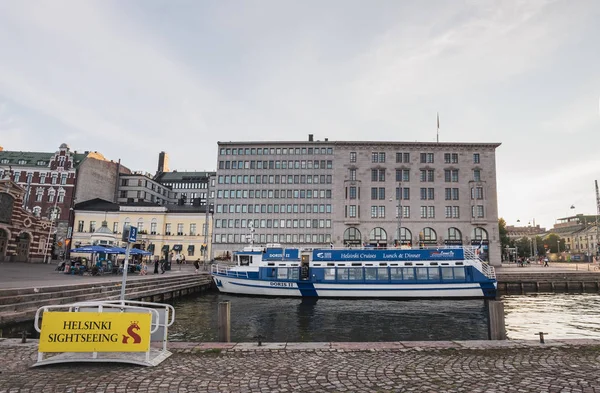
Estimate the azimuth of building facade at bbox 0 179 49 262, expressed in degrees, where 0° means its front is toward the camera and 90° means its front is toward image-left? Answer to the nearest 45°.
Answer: approximately 315°

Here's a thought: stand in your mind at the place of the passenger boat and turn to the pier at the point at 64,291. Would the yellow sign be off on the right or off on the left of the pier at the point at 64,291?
left

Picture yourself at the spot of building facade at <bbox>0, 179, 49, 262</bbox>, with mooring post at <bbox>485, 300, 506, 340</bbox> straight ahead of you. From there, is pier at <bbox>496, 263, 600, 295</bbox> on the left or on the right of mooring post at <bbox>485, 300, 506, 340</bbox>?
left

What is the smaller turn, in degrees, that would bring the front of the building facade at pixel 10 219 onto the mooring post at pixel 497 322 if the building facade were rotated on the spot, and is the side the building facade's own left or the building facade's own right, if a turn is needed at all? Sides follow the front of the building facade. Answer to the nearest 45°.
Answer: approximately 45° to the building facade's own right

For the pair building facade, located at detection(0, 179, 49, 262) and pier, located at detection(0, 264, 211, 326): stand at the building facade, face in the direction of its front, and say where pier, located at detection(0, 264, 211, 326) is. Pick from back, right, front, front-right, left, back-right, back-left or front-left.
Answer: front-right

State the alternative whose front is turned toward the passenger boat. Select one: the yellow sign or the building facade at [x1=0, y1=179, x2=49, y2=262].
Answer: the building facade

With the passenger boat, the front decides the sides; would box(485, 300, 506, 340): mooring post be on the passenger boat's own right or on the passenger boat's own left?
on the passenger boat's own left

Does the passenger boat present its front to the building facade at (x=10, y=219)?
yes

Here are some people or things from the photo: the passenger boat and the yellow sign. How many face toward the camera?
1

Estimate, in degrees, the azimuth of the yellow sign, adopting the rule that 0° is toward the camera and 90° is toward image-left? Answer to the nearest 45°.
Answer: approximately 0°

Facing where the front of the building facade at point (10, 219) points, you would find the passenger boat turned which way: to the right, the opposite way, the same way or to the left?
the opposite way

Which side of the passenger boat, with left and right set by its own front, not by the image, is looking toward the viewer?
left

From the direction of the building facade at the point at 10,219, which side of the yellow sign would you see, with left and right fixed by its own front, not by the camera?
back

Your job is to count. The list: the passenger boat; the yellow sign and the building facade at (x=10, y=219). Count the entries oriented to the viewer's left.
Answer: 1

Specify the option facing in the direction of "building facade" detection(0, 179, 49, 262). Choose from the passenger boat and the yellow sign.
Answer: the passenger boat
